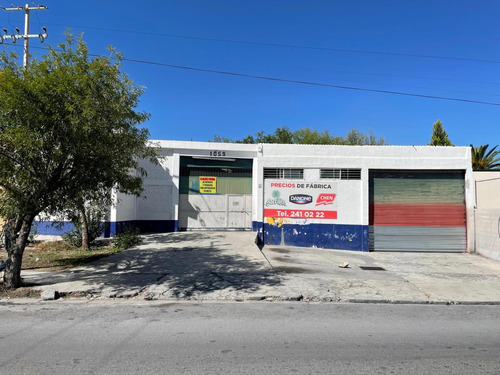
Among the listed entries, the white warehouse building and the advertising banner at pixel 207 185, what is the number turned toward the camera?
2

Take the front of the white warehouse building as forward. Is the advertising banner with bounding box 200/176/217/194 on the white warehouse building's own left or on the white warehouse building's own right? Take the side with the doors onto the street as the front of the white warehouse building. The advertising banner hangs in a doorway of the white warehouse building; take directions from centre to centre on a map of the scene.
on the white warehouse building's own right

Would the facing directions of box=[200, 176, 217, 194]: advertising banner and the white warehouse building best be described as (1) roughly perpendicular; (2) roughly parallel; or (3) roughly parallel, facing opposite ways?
roughly parallel

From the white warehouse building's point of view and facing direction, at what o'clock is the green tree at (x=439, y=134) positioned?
The green tree is roughly at 7 o'clock from the white warehouse building.

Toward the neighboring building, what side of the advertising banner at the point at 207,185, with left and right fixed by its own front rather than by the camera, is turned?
left

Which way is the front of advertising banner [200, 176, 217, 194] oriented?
toward the camera

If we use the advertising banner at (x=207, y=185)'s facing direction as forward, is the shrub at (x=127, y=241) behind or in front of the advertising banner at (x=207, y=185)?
in front

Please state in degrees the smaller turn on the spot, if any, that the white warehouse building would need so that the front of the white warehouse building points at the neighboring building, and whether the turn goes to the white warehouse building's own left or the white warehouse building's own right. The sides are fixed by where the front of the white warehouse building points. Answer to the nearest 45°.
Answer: approximately 90° to the white warehouse building's own left

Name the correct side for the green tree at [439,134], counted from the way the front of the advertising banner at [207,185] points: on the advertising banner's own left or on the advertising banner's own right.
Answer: on the advertising banner's own left

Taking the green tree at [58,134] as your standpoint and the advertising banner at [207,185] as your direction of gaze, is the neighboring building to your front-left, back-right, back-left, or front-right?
front-right

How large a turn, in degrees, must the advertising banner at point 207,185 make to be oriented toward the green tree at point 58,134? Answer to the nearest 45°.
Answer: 0° — it already faces it

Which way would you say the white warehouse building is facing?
toward the camera

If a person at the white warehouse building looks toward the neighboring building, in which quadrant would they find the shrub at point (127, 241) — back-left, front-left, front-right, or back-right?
back-right
